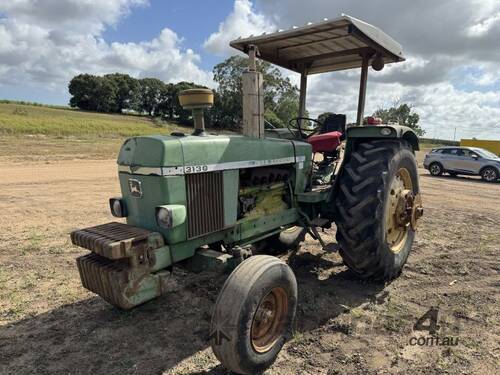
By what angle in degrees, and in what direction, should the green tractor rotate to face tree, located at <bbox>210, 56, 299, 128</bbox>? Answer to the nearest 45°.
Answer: approximately 135° to its right

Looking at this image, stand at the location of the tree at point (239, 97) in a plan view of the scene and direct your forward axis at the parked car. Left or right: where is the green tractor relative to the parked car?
right

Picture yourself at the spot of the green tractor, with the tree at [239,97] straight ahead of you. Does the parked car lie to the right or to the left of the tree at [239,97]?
right

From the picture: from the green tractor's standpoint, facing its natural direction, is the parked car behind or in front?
behind

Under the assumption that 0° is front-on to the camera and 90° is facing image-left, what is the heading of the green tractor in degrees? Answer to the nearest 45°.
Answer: approximately 45°
